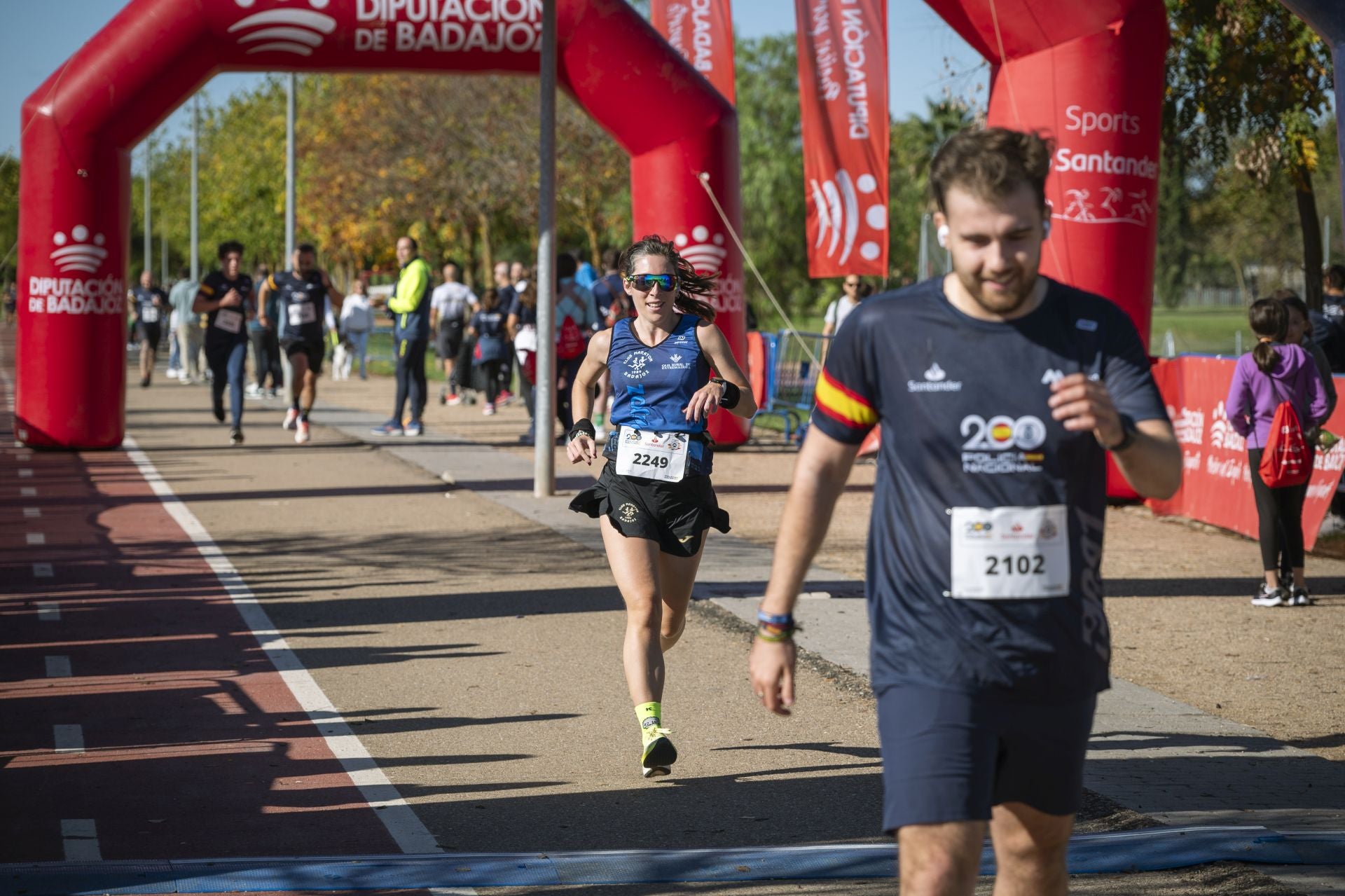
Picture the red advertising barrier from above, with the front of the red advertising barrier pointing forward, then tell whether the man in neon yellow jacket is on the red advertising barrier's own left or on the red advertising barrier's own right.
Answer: on the red advertising barrier's own right

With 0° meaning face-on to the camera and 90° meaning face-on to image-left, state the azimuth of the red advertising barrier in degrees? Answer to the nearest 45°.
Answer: approximately 45°

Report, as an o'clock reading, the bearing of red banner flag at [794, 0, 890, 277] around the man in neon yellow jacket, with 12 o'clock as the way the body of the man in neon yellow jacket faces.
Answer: The red banner flag is roughly at 7 o'clock from the man in neon yellow jacket.

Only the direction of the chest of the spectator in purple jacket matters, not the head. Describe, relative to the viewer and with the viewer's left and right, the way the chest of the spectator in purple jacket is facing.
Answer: facing away from the viewer

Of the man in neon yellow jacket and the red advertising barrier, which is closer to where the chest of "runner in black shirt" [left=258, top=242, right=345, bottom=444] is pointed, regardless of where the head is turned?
the red advertising barrier

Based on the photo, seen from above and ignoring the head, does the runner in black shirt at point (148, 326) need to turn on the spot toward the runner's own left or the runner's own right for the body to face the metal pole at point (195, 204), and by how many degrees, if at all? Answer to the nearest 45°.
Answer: approximately 180°

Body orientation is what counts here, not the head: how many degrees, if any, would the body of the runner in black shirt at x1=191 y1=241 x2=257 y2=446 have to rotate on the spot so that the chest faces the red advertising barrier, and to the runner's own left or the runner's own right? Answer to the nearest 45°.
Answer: approximately 45° to the runner's own left

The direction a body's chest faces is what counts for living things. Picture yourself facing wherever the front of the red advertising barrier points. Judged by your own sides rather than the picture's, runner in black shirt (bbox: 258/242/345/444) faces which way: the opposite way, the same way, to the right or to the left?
to the left

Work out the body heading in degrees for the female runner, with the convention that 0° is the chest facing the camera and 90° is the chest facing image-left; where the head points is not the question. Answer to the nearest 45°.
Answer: approximately 0°
